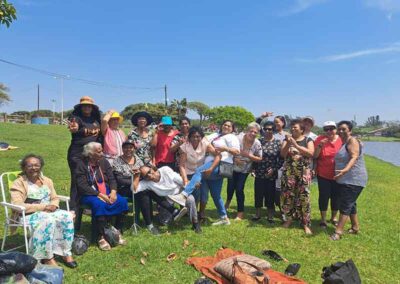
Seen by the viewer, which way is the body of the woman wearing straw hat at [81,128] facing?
toward the camera

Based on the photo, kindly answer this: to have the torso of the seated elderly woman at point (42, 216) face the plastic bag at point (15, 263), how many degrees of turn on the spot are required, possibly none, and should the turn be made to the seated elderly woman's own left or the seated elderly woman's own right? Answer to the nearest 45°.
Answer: approximately 45° to the seated elderly woman's own right

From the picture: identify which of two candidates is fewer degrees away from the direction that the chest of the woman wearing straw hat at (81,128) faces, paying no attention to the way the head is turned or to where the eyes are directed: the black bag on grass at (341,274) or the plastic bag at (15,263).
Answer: the plastic bag

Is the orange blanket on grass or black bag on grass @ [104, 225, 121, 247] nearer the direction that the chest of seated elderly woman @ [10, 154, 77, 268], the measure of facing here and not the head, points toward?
the orange blanket on grass

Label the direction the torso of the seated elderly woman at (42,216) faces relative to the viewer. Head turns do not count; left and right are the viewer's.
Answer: facing the viewer and to the right of the viewer

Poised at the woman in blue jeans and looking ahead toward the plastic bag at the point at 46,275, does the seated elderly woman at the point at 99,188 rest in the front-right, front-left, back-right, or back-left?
front-right

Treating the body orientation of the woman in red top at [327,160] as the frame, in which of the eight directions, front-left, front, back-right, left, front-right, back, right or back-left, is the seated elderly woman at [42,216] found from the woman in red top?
front-right

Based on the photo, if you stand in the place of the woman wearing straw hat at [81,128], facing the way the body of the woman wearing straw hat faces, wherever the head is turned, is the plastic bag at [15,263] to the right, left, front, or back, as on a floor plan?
front

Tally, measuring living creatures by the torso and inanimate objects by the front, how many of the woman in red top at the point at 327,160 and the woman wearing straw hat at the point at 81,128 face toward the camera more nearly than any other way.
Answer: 2

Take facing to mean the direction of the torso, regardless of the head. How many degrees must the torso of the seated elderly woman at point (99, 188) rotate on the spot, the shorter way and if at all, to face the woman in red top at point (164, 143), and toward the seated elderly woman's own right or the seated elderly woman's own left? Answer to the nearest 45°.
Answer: approximately 90° to the seated elderly woman's own left

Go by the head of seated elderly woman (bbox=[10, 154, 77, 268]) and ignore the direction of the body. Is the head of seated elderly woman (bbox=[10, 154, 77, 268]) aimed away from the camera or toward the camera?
toward the camera

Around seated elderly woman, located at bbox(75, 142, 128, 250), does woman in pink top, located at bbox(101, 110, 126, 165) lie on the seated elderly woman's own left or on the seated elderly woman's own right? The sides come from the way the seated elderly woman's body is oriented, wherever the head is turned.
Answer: on the seated elderly woman's own left

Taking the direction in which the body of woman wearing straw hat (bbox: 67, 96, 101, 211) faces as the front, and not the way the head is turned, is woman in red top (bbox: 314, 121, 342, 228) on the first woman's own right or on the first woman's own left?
on the first woman's own left

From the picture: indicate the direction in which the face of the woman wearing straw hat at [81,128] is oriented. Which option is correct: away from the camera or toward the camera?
toward the camera

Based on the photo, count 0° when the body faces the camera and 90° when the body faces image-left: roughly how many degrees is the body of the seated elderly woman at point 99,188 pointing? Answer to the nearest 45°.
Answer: approximately 315°
